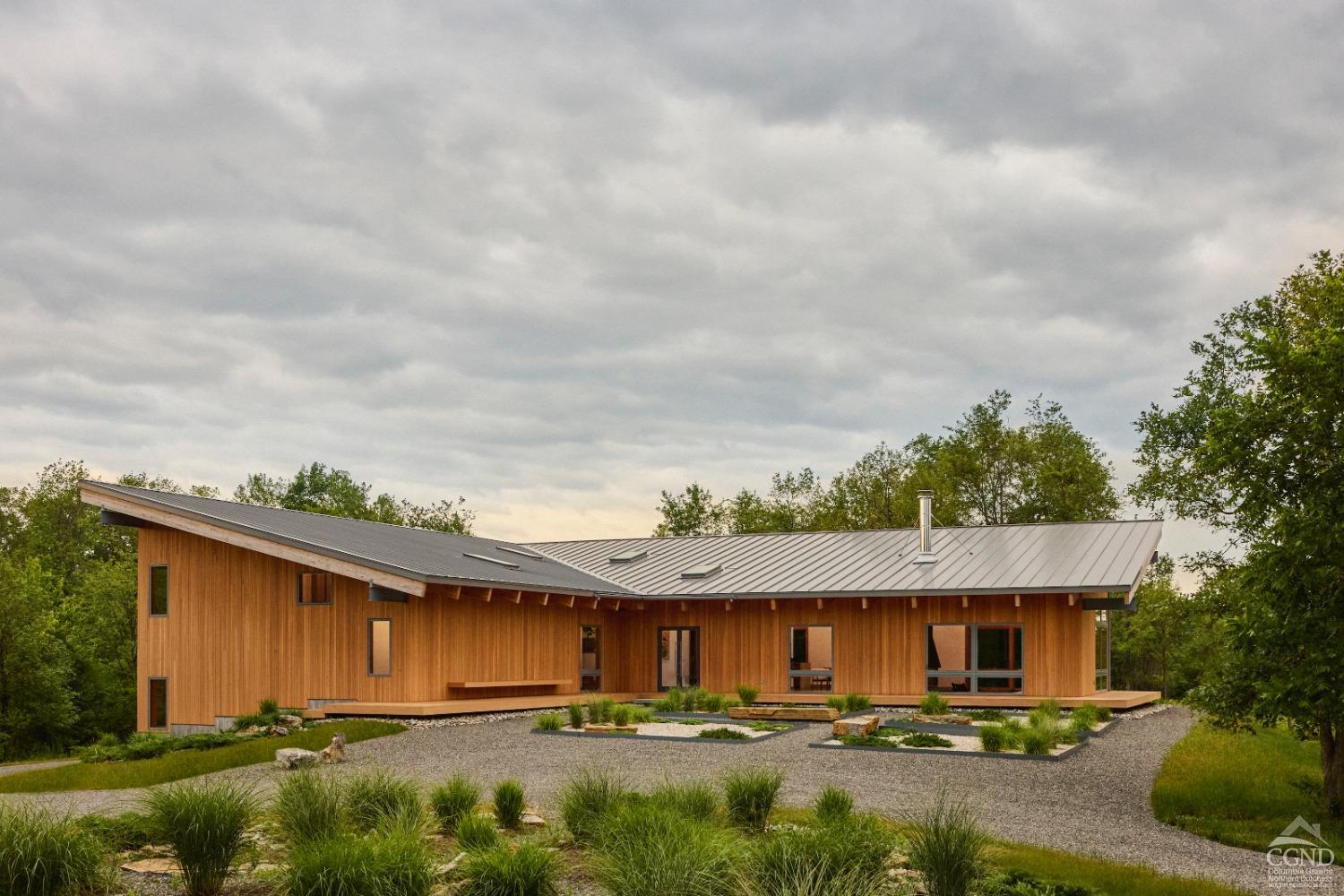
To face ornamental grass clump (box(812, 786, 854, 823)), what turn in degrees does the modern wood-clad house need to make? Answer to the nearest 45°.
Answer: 0° — it already faces it

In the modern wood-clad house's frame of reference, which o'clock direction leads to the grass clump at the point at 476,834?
The grass clump is roughly at 12 o'clock from the modern wood-clad house.

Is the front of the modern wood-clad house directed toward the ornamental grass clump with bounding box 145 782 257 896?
yes

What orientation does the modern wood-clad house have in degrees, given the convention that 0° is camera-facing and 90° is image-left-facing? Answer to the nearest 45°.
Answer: approximately 0°

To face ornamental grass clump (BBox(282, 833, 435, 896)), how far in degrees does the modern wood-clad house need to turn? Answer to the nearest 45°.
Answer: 0° — it already faces it

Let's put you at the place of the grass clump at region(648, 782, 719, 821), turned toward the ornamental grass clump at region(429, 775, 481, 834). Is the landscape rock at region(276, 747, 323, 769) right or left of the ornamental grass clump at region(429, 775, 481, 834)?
right

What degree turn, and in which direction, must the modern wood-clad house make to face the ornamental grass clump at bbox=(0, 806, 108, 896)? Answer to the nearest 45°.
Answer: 0° — it already faces it

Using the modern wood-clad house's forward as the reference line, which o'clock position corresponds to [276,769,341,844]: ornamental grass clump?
The ornamental grass clump is roughly at 12 o'clock from the modern wood-clad house.
